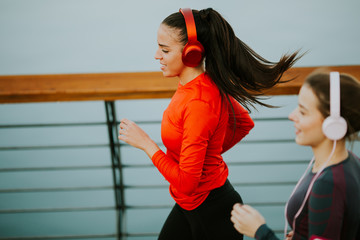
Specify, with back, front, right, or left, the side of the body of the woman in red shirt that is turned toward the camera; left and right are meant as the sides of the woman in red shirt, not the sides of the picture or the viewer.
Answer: left

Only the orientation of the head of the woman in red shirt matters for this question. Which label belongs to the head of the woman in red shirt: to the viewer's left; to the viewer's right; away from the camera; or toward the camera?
to the viewer's left
